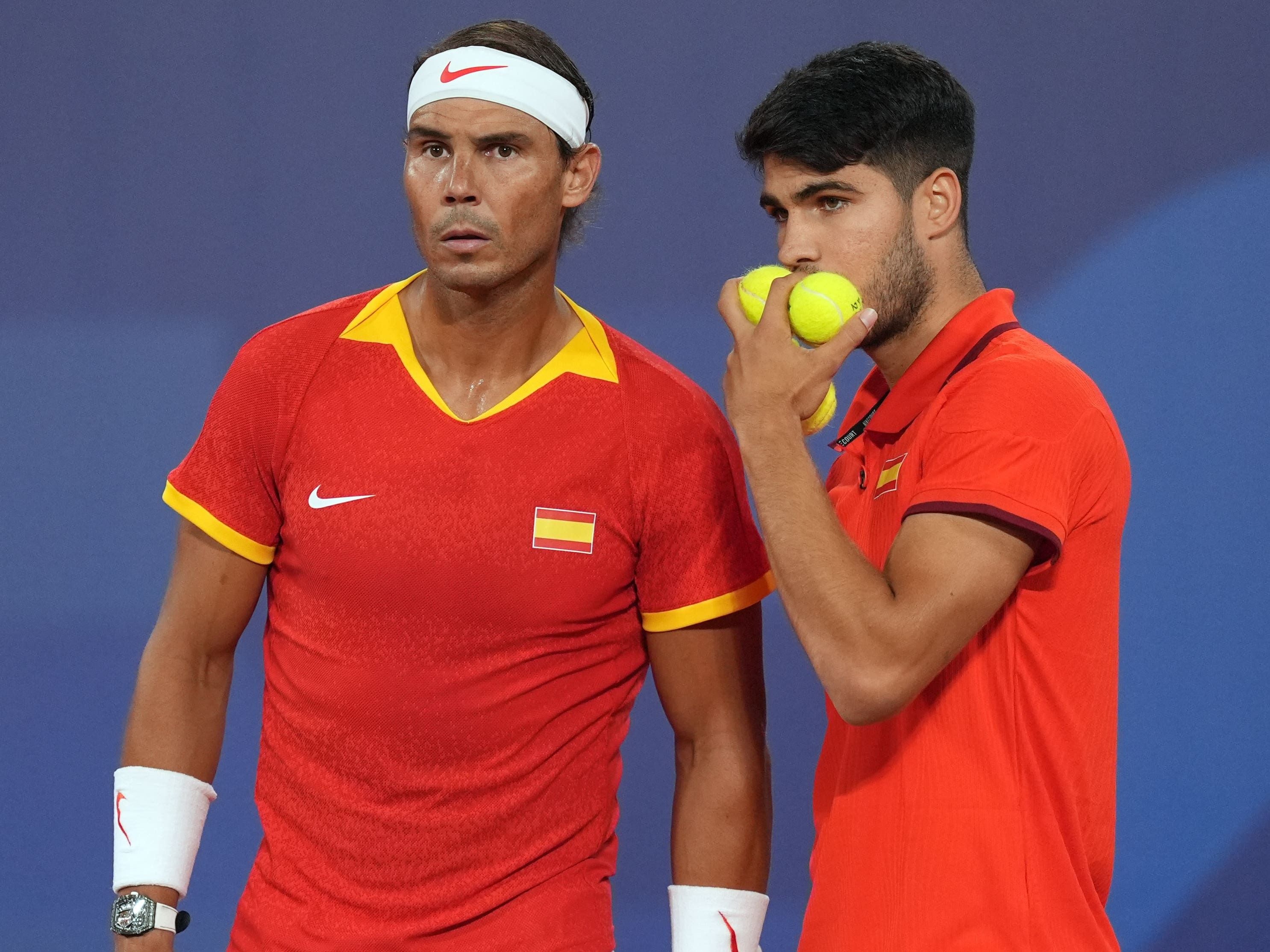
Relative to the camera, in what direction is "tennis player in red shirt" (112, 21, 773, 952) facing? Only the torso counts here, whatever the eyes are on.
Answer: toward the camera

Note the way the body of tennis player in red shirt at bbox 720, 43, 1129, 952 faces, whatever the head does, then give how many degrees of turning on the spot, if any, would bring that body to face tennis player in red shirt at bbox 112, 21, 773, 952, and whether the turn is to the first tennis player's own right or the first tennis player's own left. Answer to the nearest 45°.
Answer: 0° — they already face them

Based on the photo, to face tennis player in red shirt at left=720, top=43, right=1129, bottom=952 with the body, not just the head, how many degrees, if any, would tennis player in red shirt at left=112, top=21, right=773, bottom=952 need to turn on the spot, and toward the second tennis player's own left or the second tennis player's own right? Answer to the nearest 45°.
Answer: approximately 45° to the second tennis player's own left

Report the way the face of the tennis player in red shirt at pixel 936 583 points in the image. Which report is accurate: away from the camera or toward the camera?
toward the camera

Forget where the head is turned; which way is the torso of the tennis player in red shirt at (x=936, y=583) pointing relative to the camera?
to the viewer's left
